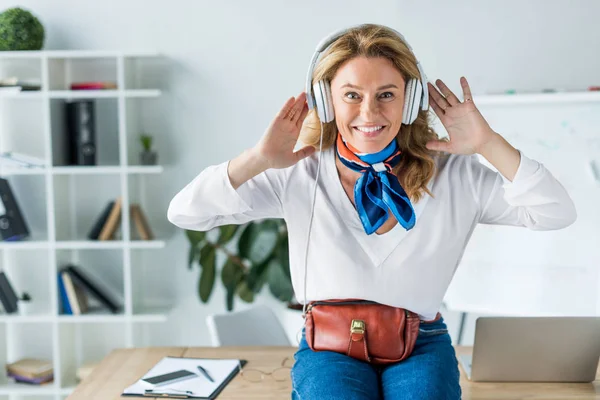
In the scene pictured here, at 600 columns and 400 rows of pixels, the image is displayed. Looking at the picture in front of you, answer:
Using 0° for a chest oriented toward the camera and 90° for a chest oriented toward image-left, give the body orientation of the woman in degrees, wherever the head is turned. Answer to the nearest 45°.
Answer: approximately 0°

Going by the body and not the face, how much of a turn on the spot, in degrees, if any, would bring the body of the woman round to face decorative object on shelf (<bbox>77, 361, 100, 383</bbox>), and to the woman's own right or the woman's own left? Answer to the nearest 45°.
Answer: approximately 135° to the woman's own right

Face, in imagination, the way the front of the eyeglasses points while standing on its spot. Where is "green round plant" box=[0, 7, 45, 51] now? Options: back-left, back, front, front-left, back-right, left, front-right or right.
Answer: back-right

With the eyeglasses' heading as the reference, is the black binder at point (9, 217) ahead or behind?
behind

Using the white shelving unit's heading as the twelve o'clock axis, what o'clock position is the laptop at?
The laptop is roughly at 11 o'clock from the white shelving unit.
